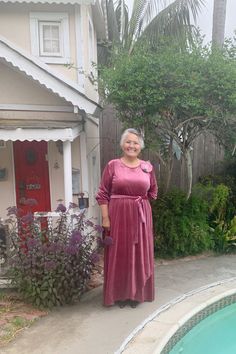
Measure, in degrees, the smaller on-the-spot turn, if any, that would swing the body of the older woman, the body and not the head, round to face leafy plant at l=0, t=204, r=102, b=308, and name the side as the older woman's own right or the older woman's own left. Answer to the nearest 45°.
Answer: approximately 90° to the older woman's own right

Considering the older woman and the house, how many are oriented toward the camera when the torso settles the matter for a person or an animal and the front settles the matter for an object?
2

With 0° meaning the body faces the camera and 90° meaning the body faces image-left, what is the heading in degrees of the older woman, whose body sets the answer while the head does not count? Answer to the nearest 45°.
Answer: approximately 0°

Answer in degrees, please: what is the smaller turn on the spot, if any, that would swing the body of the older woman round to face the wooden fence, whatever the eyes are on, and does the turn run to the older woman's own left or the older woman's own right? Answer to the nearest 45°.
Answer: approximately 180°

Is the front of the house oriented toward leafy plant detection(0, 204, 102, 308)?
yes

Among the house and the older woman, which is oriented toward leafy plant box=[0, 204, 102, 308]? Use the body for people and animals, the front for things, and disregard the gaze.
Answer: the house
